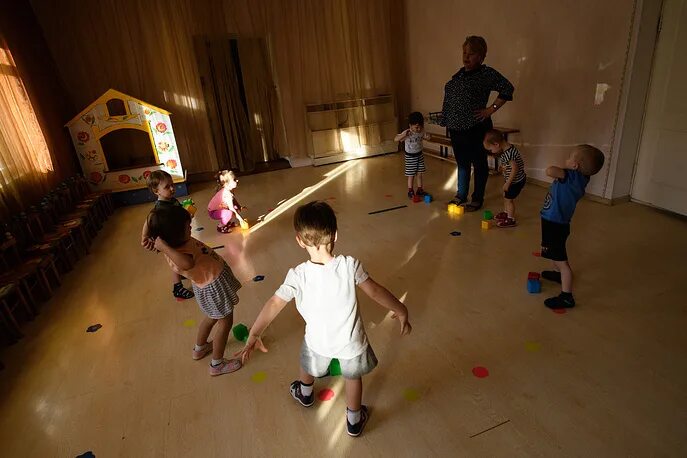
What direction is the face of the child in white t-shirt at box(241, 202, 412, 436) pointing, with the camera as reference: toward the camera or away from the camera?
away from the camera

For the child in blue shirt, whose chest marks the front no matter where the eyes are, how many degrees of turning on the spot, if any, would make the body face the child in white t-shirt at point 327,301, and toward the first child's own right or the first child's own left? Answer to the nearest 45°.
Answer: approximately 45° to the first child's own left

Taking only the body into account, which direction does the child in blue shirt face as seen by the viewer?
to the viewer's left

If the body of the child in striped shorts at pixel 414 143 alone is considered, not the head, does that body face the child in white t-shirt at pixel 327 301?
yes

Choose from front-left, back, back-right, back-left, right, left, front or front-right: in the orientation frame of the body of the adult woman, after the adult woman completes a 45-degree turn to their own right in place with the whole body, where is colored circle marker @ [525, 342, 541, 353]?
left

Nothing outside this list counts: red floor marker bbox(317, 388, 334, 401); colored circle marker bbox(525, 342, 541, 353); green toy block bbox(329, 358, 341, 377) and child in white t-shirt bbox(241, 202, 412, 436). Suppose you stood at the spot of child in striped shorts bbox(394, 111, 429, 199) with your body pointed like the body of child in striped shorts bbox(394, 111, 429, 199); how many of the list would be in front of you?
4

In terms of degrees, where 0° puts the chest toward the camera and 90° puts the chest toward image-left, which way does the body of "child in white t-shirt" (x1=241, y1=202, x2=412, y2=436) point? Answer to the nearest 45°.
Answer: approximately 180°

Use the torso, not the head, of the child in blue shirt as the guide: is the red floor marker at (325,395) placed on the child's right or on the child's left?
on the child's left

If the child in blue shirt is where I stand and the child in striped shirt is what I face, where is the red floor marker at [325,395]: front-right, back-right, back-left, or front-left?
back-left

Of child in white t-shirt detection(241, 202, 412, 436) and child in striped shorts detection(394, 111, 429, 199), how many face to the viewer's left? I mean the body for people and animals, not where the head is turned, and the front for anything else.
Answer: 0

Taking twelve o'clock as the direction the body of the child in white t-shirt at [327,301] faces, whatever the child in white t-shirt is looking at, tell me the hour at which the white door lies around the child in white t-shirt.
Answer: The white door is roughly at 2 o'clock from the child in white t-shirt.

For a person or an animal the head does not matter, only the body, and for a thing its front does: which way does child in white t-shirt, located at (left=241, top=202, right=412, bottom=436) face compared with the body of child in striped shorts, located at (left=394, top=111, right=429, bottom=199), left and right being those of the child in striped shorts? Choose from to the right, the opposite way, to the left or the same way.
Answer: the opposite way

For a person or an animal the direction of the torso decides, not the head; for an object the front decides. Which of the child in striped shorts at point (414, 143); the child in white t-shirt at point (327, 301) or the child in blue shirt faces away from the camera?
the child in white t-shirt

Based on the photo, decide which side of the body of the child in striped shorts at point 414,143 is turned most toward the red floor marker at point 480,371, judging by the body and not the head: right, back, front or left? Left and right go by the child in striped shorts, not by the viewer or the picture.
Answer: front

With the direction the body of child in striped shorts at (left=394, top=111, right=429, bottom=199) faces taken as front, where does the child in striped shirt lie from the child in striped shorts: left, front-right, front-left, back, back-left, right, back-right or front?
front-left
